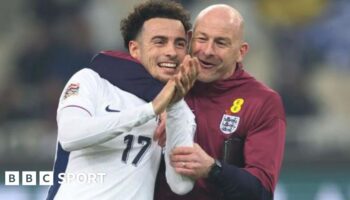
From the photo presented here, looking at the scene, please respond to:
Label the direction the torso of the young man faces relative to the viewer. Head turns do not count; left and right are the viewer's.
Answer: facing the viewer and to the right of the viewer
